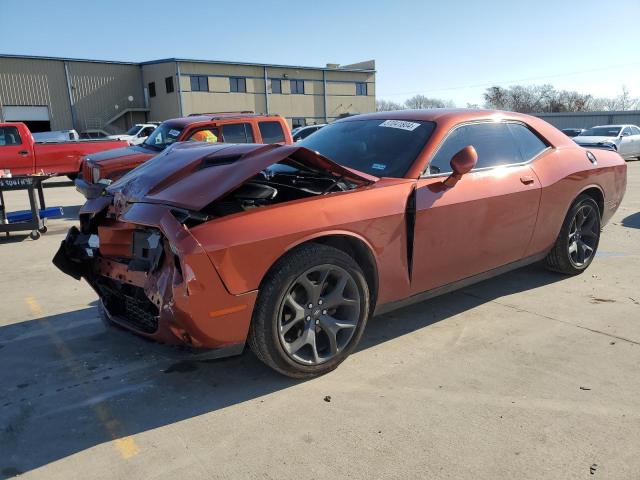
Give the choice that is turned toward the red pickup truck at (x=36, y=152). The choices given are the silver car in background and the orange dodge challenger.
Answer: the silver car in background

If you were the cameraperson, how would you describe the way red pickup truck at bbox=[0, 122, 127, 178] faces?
facing to the left of the viewer

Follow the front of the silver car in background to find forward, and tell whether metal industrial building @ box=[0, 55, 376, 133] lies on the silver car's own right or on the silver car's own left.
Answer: on the silver car's own right

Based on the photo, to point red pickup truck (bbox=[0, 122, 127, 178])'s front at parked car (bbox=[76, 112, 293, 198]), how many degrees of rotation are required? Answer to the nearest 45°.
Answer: approximately 135° to its left

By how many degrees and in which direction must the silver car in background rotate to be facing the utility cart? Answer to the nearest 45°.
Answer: approximately 45° to its left

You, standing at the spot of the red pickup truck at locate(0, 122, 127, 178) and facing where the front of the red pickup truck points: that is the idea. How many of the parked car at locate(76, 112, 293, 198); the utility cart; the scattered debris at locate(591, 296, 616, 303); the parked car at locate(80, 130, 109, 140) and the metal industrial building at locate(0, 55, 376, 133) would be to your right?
2

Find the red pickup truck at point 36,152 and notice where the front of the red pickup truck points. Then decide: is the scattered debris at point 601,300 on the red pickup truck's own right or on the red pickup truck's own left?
on the red pickup truck's own left

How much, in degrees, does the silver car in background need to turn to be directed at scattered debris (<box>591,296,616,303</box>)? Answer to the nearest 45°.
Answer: approximately 45° to its left
